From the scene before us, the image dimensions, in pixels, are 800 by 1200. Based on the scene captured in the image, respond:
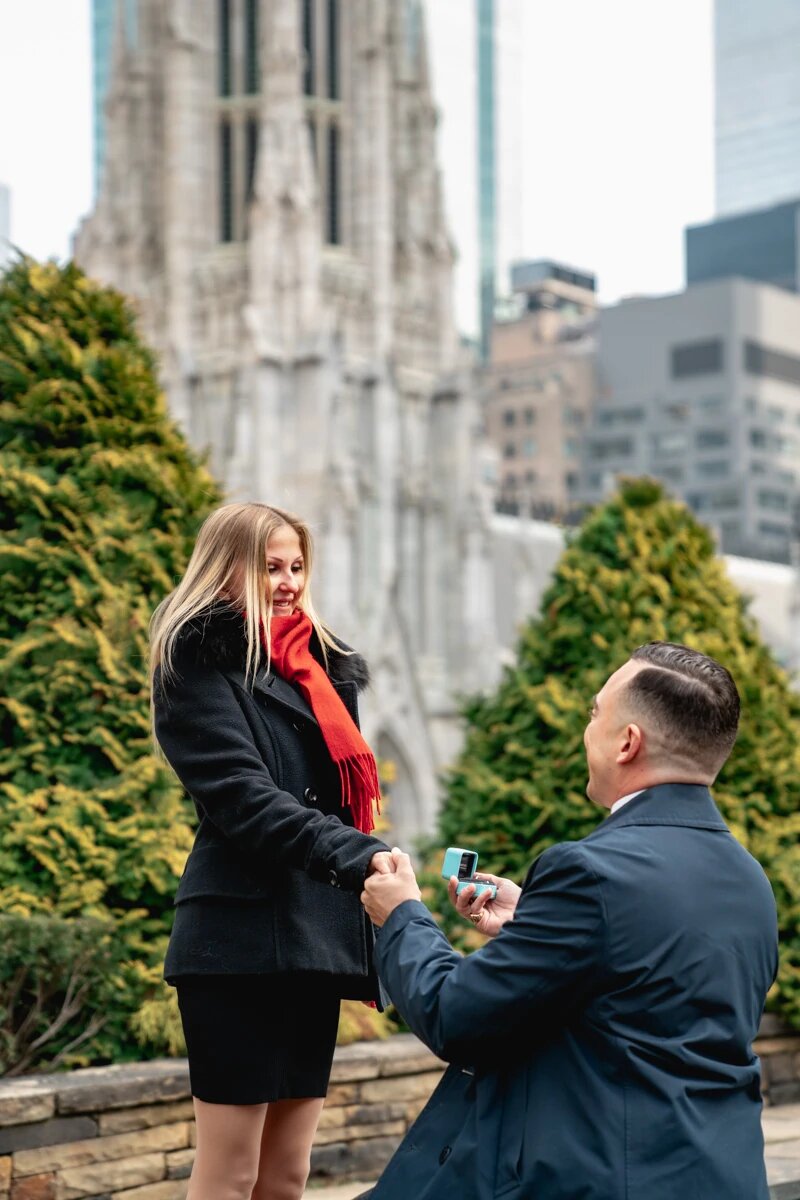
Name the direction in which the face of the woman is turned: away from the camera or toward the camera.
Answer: toward the camera

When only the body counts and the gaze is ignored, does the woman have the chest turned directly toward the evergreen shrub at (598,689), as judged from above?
no

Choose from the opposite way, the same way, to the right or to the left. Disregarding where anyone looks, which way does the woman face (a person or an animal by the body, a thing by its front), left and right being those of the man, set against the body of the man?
the opposite way

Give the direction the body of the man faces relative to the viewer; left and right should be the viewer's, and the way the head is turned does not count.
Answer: facing away from the viewer and to the left of the viewer

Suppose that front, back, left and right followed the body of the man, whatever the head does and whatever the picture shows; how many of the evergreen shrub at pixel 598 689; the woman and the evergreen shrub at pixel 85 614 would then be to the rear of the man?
0

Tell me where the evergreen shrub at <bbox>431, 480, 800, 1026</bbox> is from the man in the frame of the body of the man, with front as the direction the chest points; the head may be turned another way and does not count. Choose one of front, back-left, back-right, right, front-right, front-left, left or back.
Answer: front-right

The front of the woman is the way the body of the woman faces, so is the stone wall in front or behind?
behind

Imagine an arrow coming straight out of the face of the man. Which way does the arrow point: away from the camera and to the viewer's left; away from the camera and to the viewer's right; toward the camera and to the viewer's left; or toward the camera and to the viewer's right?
away from the camera and to the viewer's left

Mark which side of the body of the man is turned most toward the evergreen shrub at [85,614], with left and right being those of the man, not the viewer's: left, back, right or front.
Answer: front

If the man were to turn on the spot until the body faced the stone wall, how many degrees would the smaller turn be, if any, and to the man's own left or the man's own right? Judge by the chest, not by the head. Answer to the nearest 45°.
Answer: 0° — they already face it

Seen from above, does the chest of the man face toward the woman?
yes

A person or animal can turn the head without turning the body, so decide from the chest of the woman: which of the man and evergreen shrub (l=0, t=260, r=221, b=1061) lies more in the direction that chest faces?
the man

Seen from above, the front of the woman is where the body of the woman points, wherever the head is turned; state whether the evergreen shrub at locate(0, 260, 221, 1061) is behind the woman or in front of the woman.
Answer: behind

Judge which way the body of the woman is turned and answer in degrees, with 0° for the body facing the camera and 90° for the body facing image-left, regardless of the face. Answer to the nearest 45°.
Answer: approximately 315°

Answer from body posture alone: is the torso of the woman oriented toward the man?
yes

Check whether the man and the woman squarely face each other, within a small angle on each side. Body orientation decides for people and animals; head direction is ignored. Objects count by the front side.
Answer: yes

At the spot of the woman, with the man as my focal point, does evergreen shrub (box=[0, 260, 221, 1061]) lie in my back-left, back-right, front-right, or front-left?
back-left
